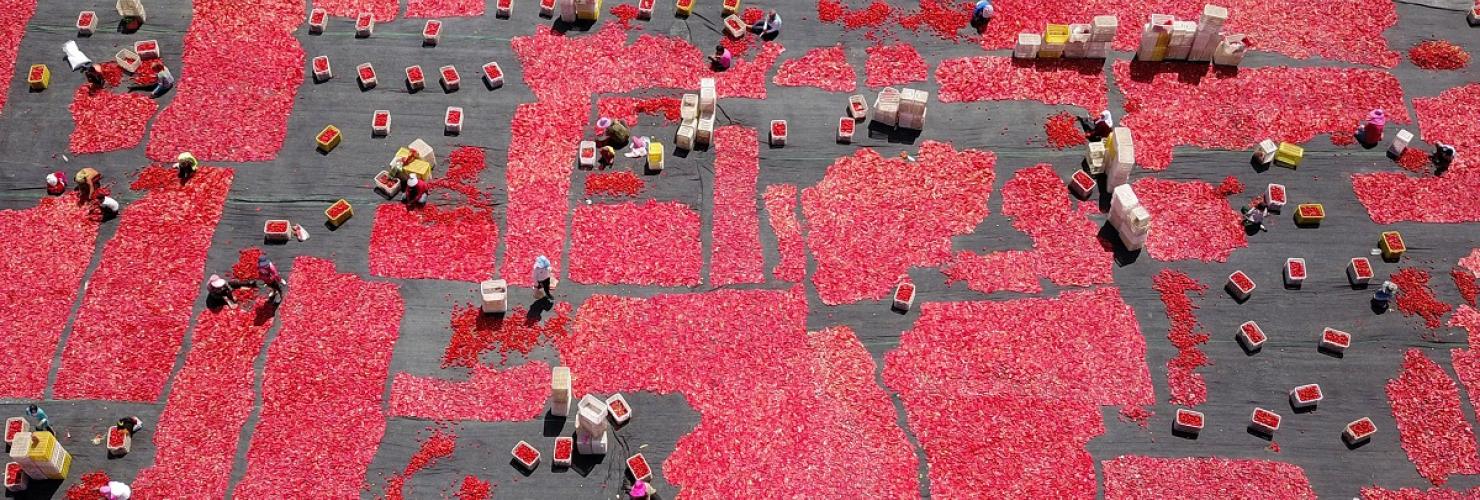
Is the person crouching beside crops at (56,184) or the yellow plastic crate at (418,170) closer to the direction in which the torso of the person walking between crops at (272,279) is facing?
the person crouching beside crops

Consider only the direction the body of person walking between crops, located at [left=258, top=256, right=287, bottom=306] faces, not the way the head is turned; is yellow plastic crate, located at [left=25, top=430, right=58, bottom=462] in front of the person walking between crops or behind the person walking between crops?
in front
